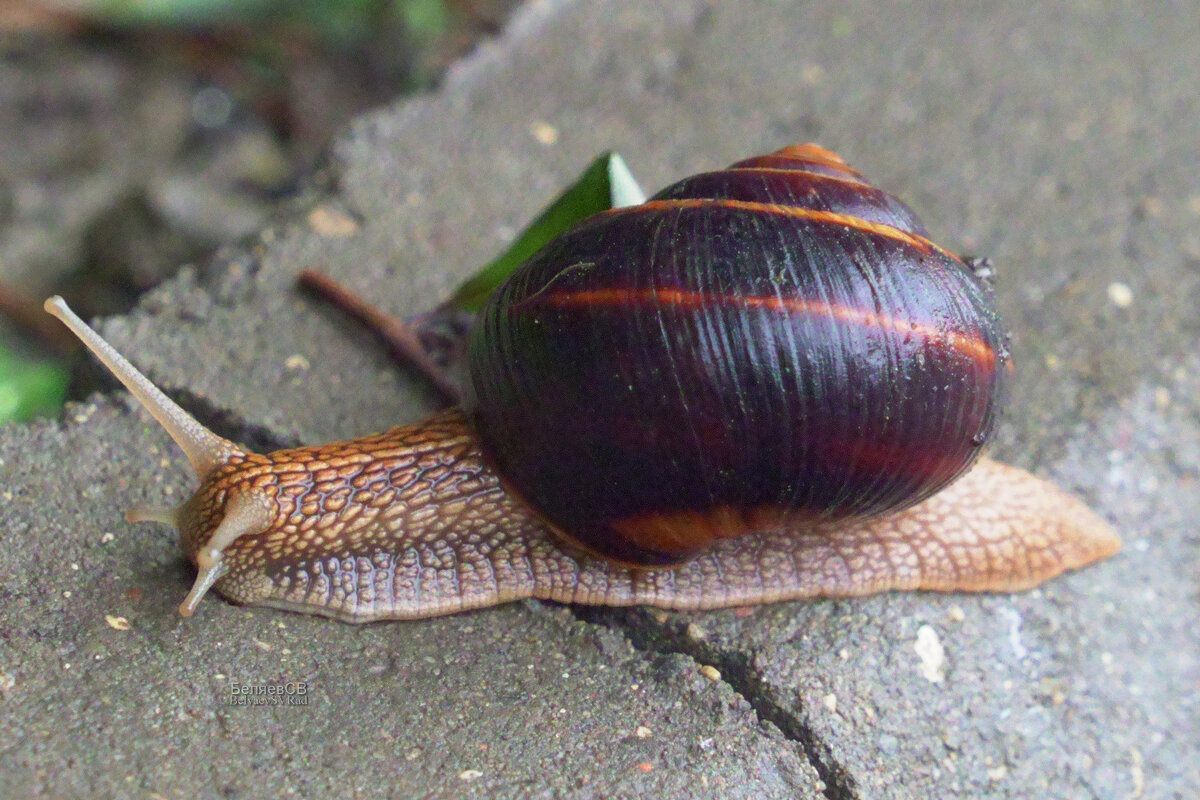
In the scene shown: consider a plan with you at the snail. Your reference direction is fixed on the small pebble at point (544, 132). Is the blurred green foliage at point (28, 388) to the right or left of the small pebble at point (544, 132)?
left

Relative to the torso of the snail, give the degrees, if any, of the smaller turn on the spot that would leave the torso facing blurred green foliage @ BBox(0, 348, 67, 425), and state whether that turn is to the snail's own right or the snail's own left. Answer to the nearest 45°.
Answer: approximately 45° to the snail's own right

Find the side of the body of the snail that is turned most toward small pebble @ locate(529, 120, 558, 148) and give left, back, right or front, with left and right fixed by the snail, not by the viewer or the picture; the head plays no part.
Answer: right

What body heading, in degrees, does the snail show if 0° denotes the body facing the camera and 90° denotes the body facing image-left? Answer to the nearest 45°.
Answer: approximately 90°

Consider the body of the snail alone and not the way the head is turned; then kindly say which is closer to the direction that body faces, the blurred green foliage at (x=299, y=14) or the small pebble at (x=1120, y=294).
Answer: the blurred green foliage

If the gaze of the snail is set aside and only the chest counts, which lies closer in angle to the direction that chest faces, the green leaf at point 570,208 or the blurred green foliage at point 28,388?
the blurred green foliage

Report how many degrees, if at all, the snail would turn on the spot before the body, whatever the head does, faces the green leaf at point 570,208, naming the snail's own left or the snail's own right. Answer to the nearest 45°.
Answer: approximately 90° to the snail's own right
